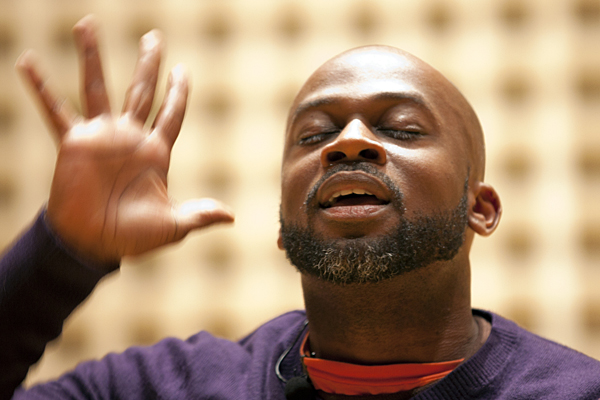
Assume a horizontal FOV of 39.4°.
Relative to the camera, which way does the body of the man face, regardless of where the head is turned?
toward the camera

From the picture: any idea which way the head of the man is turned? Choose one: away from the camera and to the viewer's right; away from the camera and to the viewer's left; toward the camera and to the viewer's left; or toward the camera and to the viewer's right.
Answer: toward the camera and to the viewer's left
